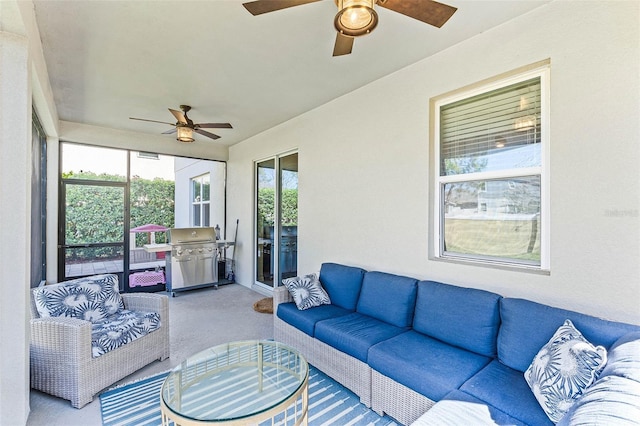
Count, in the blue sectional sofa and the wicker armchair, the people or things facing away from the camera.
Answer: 0

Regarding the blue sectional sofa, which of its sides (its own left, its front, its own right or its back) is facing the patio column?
front

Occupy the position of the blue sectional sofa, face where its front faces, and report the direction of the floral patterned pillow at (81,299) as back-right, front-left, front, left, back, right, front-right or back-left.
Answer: front-right

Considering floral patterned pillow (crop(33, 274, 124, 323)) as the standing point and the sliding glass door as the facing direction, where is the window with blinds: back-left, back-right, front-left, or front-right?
front-right

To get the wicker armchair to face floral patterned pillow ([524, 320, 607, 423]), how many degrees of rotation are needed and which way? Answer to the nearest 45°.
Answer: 0° — it already faces it

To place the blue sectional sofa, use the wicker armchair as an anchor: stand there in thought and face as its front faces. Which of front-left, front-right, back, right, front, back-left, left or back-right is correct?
front

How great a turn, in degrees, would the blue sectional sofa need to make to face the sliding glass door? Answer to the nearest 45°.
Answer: approximately 90° to its right

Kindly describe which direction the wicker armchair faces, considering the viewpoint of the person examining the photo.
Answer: facing the viewer and to the right of the viewer

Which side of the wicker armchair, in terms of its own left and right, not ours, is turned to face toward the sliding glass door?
left

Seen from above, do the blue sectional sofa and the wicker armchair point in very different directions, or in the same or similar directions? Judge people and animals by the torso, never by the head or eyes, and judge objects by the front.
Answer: very different directions

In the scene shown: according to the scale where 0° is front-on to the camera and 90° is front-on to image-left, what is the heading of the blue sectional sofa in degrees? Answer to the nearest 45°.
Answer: approximately 45°
